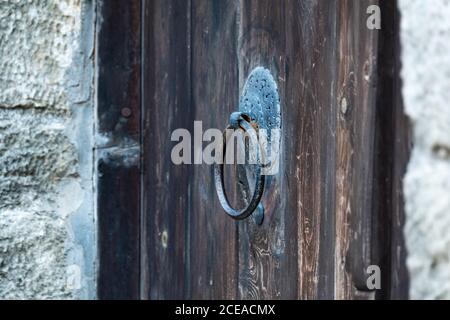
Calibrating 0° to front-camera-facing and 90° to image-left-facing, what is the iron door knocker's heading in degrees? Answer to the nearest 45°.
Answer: approximately 45°
